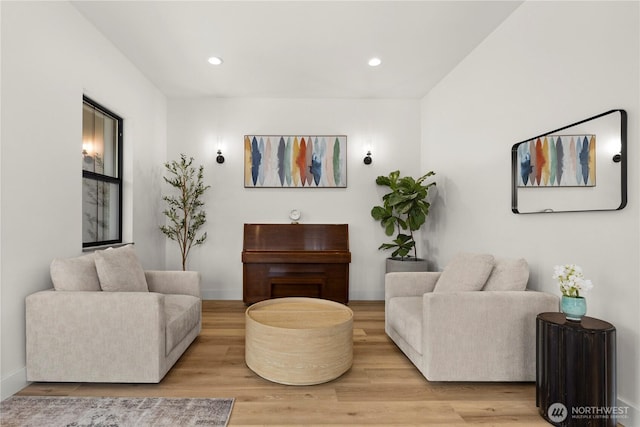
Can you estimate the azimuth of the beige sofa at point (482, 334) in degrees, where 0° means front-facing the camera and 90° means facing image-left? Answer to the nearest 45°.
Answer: approximately 45°

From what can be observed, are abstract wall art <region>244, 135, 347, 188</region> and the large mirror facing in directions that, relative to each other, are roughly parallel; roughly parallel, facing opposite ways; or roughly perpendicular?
roughly perpendicular

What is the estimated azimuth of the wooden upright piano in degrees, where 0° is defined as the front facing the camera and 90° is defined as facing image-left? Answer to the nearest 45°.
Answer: approximately 0°
